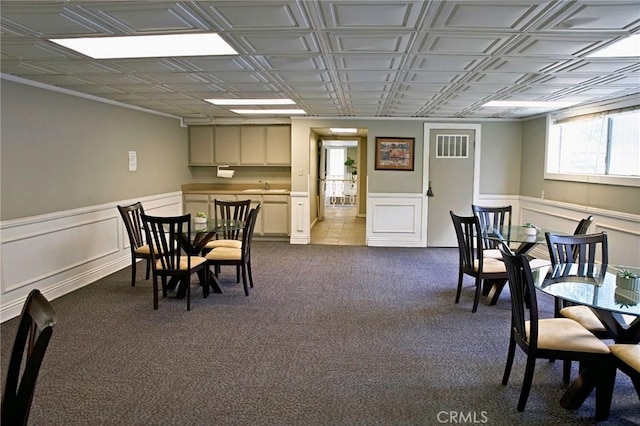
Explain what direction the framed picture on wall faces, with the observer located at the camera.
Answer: facing the viewer

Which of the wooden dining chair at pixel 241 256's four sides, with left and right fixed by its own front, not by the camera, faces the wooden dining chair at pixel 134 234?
front

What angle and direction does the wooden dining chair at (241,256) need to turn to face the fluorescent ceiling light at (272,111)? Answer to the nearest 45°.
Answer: approximately 90° to its right

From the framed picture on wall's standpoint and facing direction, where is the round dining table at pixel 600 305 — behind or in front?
in front

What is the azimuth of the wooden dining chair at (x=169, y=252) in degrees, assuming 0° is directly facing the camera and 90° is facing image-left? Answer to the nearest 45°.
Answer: approximately 225°

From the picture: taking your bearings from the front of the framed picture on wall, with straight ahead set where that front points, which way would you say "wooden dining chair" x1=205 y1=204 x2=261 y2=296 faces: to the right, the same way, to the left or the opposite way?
to the right

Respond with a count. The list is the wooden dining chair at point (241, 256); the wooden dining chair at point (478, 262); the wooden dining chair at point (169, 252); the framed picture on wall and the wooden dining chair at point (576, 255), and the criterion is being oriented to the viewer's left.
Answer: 1

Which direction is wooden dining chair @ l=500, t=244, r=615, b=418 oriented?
to the viewer's right

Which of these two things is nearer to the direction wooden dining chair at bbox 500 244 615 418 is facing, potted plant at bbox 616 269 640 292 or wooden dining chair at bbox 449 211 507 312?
the potted plant

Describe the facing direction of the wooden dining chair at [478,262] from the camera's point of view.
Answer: facing away from the viewer and to the right of the viewer

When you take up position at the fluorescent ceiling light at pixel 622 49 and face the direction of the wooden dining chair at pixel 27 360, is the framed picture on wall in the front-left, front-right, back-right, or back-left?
back-right

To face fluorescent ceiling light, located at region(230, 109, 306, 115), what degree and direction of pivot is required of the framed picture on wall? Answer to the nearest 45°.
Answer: approximately 45° to its right

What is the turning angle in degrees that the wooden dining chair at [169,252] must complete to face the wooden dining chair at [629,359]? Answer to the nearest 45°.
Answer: approximately 90° to its right

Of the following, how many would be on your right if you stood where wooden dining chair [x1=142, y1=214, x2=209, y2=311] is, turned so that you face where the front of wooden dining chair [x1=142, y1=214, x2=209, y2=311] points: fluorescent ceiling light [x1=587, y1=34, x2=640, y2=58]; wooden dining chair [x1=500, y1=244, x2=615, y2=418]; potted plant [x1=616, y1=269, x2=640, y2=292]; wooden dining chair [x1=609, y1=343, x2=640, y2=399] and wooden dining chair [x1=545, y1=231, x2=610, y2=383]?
5

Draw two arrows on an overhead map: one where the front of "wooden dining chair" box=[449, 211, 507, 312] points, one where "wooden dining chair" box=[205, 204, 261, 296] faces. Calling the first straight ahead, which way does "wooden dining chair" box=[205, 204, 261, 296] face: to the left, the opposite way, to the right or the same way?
the opposite way

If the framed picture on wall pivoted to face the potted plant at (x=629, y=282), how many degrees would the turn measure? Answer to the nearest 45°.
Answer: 0° — it already faces it

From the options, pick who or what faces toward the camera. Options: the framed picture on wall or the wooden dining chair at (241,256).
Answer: the framed picture on wall

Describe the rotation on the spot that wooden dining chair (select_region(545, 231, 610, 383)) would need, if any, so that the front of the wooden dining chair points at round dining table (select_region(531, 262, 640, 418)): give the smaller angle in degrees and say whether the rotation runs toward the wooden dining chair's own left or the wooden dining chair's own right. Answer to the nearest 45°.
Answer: approximately 45° to the wooden dining chair's own right

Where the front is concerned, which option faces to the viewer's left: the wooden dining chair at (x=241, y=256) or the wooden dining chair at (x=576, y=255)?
the wooden dining chair at (x=241, y=256)
